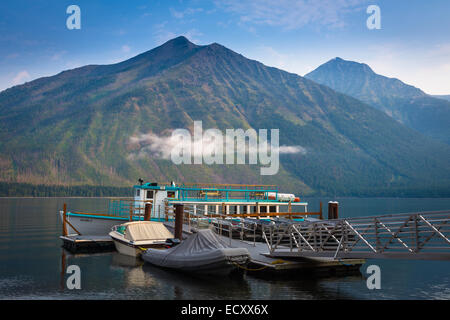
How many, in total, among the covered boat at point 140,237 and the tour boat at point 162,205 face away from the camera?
0

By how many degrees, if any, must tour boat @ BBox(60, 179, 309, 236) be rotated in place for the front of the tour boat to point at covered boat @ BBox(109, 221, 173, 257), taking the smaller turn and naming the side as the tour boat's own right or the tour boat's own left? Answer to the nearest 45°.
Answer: approximately 45° to the tour boat's own left

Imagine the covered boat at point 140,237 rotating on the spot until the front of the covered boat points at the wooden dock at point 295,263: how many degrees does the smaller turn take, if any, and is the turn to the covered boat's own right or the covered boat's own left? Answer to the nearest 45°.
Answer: approximately 90° to the covered boat's own left

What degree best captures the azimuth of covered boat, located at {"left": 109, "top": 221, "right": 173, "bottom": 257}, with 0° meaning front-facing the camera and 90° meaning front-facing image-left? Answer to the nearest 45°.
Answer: approximately 45°

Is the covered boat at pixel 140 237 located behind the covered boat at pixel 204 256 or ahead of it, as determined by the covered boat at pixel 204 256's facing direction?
ahead

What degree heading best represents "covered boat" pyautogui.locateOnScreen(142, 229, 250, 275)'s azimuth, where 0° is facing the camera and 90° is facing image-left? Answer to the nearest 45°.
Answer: approximately 135°
